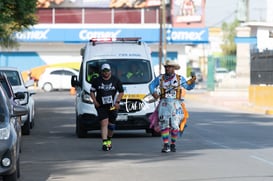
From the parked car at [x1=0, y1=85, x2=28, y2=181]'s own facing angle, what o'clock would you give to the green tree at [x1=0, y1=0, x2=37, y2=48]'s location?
The green tree is roughly at 6 o'clock from the parked car.

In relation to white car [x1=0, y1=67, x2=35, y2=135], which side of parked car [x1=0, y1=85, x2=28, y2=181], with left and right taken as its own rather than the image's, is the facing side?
back

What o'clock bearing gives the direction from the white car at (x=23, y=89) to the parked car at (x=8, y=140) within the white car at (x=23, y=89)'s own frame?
The parked car is roughly at 12 o'clock from the white car.

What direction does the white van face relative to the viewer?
toward the camera

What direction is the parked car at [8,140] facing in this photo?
toward the camera

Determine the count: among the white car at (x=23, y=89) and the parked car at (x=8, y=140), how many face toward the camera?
2

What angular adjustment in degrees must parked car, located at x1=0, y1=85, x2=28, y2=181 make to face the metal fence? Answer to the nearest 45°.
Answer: approximately 135° to its left

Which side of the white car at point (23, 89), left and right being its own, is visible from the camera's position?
front
